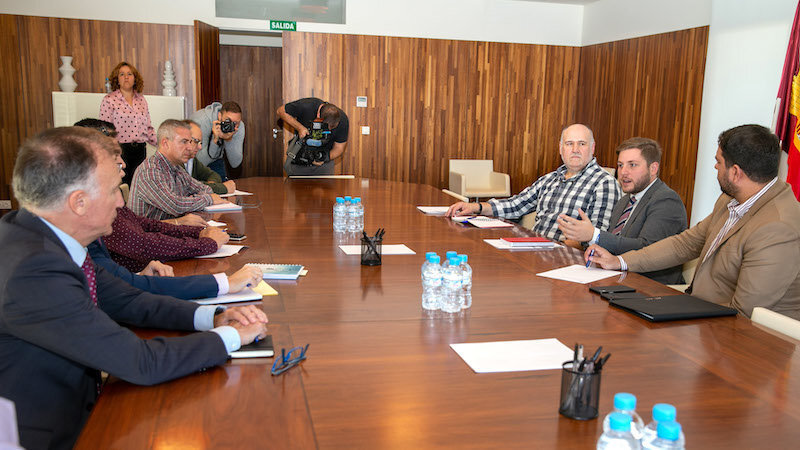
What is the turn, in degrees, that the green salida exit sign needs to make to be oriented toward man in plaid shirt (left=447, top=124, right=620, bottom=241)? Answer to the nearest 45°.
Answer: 0° — it already faces them

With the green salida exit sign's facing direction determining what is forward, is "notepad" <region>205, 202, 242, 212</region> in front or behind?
in front

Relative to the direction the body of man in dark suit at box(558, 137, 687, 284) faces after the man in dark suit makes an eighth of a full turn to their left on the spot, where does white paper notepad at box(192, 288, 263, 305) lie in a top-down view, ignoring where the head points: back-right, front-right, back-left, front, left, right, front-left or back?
front-right

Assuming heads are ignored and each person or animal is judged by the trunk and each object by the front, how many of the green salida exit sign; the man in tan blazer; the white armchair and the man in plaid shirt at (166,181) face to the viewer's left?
1

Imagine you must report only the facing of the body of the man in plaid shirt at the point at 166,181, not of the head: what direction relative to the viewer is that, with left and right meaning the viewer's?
facing the viewer and to the right of the viewer

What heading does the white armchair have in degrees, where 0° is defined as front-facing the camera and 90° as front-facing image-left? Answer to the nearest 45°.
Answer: approximately 315°

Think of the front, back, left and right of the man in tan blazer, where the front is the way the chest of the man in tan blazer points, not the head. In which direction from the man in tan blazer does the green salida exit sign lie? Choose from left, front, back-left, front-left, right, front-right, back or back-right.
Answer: front-right

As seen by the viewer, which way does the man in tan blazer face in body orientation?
to the viewer's left

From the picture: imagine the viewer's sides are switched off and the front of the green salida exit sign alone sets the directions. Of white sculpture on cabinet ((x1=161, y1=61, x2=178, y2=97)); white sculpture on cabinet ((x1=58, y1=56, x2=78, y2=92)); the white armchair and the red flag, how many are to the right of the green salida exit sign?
2

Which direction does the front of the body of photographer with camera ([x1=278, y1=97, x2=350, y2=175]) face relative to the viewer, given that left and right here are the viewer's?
facing the viewer

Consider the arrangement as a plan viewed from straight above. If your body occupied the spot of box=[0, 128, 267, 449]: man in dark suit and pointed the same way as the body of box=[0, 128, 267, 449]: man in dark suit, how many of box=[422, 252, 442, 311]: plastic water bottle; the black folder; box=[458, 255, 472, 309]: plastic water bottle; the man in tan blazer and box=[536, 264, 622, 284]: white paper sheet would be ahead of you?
5

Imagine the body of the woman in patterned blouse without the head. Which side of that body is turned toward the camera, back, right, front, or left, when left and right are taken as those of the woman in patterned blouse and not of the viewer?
front

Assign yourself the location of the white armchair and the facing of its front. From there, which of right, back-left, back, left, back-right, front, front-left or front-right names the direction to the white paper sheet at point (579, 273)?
front-right

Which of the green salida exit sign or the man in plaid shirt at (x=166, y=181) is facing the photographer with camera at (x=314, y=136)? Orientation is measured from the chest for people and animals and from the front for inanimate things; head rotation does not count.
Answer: the green salida exit sign

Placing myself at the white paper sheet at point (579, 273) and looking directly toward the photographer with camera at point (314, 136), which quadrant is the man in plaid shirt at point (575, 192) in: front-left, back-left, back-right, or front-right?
front-right

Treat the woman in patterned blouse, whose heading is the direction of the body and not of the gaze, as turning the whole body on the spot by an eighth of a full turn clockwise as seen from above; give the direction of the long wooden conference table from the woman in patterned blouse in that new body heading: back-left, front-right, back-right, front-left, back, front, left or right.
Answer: front-left

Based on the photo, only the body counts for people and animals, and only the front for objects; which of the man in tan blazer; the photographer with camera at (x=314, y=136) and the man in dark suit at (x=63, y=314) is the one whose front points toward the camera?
the photographer with camera

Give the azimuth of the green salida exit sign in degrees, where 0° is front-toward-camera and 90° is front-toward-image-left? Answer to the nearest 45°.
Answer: approximately 0°
